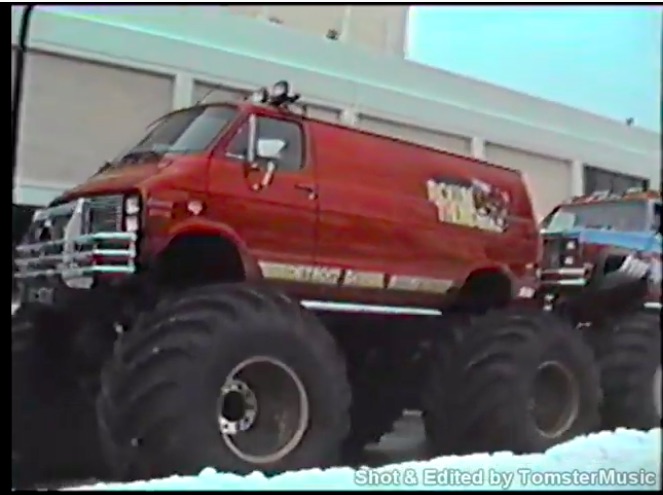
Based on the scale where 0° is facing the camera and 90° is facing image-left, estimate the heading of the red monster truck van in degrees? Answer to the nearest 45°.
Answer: approximately 45°

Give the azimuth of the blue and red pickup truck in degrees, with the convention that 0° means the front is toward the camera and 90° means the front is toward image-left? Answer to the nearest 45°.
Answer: approximately 45°

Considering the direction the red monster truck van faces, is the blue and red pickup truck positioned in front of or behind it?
behind

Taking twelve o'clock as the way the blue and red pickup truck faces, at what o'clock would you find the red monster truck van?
The red monster truck van is roughly at 12 o'clock from the blue and red pickup truck.
